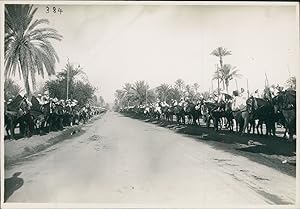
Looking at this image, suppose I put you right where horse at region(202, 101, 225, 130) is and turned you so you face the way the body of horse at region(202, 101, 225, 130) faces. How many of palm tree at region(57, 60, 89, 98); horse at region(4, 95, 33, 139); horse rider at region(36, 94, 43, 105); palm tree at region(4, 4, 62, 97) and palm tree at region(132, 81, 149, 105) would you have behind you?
0

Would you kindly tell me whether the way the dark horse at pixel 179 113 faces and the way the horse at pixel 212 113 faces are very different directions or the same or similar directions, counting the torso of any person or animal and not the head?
same or similar directions

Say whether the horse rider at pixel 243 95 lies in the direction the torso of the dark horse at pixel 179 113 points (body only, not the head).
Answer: no

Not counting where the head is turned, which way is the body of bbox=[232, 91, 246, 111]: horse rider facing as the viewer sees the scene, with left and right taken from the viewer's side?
facing the viewer and to the left of the viewer

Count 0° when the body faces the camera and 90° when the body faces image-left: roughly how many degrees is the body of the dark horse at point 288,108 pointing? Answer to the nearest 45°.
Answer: approximately 90°
